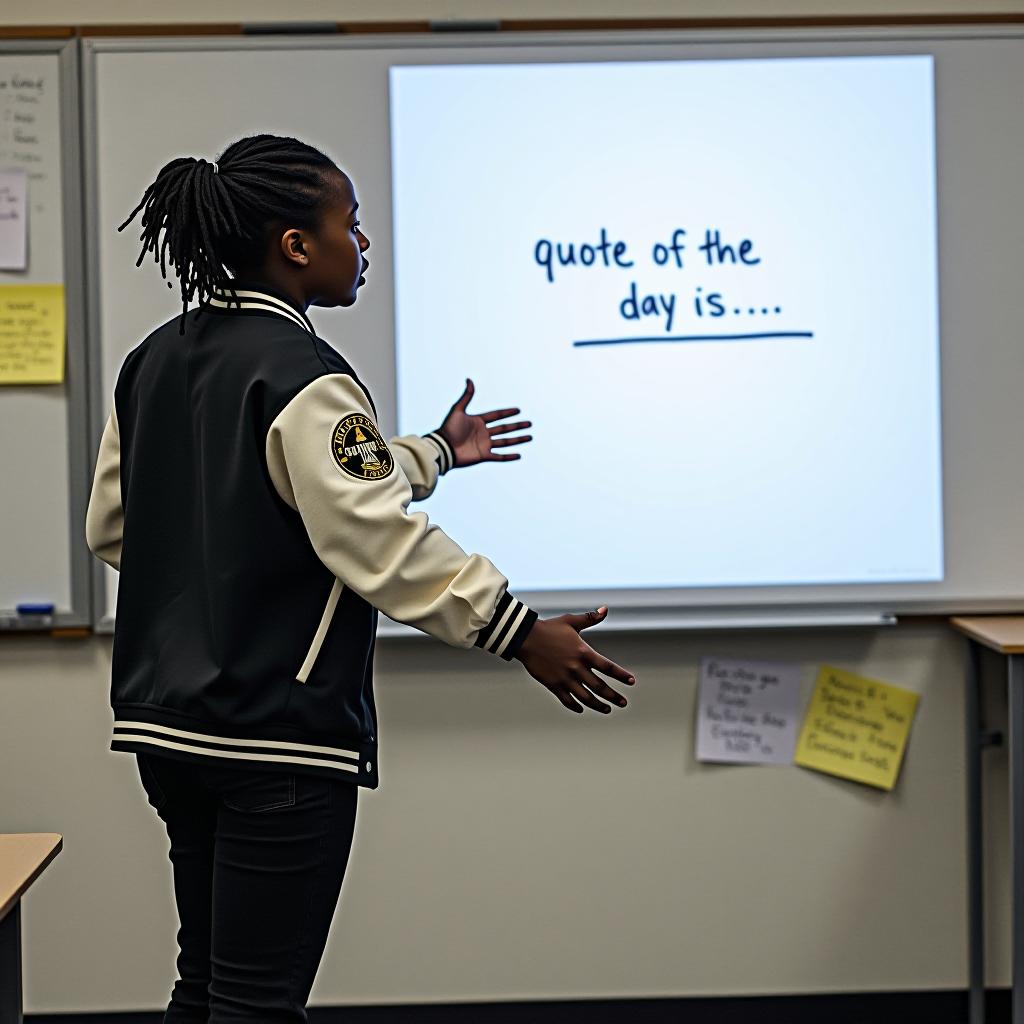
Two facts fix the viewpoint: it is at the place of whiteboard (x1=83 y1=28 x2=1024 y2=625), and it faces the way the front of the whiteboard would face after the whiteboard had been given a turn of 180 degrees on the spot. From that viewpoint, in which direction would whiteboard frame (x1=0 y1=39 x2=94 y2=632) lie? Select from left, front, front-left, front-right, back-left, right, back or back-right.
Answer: left

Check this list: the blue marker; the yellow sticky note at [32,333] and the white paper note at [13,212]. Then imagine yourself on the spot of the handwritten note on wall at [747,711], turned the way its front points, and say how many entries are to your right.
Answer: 3

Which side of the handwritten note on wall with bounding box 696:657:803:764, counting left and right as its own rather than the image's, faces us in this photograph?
front

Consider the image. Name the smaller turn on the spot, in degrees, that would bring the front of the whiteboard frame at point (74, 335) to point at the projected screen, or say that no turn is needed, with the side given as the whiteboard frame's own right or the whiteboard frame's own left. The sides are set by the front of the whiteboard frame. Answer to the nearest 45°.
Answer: approximately 90° to the whiteboard frame's own left

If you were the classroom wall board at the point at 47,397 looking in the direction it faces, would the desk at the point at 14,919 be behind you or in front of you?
in front

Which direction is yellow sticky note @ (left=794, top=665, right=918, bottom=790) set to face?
toward the camera

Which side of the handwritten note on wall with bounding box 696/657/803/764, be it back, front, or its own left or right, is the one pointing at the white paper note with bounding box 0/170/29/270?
right

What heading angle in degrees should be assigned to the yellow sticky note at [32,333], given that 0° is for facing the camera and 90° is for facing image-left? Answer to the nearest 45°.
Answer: approximately 0°

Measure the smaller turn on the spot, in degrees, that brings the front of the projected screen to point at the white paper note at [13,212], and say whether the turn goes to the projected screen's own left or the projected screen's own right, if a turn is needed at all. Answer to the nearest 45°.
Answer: approximately 90° to the projected screen's own right

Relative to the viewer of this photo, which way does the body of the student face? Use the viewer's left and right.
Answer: facing away from the viewer and to the right of the viewer

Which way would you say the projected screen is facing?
toward the camera

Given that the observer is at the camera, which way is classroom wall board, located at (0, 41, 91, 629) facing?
facing the viewer
